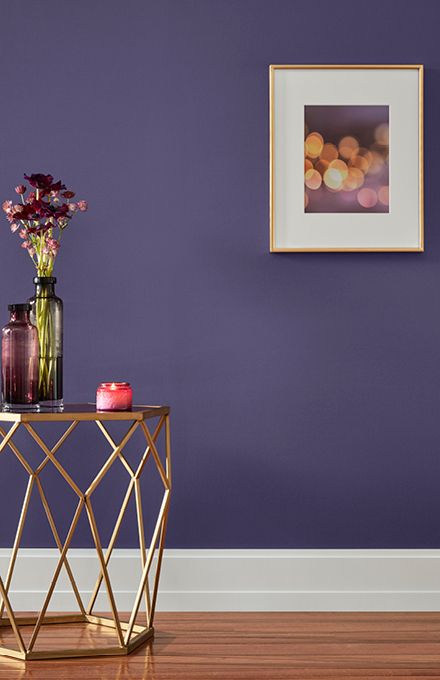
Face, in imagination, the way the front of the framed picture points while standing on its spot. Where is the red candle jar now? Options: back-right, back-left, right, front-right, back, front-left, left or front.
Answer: front-right

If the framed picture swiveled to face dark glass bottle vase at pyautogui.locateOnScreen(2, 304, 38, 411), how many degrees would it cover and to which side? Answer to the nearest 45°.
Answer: approximately 45° to its right

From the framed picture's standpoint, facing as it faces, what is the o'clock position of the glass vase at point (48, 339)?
The glass vase is roughly at 2 o'clock from the framed picture.

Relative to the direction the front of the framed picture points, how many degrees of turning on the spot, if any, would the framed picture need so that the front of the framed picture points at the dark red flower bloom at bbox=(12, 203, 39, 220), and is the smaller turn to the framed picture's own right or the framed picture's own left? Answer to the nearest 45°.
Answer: approximately 45° to the framed picture's own right

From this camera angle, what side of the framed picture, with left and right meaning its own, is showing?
front

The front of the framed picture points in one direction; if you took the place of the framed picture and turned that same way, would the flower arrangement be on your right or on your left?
on your right

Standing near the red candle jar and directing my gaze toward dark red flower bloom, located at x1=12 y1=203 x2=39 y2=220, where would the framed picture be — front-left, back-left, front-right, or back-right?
back-right

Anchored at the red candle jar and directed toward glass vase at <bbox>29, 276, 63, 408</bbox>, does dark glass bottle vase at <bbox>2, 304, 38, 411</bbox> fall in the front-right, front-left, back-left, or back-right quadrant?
front-left

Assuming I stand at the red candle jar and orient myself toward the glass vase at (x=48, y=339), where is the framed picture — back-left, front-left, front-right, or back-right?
back-right
